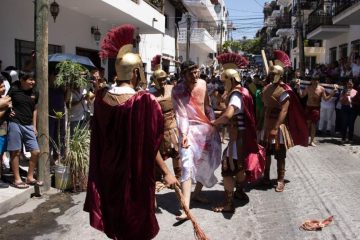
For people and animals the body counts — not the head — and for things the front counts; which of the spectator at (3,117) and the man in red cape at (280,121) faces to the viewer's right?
the spectator

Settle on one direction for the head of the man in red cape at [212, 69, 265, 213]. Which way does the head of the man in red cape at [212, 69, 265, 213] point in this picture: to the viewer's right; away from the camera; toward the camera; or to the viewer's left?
to the viewer's left

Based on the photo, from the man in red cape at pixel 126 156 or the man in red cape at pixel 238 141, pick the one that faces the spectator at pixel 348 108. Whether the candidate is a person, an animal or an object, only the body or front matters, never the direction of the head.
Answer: the man in red cape at pixel 126 156

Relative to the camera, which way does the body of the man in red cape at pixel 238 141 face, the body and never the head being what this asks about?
to the viewer's left

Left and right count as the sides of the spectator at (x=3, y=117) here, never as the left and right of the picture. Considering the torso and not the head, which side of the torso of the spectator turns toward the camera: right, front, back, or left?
right

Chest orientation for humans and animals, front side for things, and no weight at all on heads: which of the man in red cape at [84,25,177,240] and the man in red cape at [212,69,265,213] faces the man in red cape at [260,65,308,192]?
the man in red cape at [84,25,177,240]

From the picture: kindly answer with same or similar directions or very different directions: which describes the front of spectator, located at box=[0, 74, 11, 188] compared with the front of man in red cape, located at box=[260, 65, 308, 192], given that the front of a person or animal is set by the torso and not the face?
very different directions

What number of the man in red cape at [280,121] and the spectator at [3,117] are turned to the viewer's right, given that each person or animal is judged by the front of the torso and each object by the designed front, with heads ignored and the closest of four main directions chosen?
1

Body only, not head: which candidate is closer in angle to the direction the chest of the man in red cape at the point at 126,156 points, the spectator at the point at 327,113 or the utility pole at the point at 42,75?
the spectator

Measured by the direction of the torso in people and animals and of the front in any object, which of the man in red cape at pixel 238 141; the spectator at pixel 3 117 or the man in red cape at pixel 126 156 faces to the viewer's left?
the man in red cape at pixel 238 141
